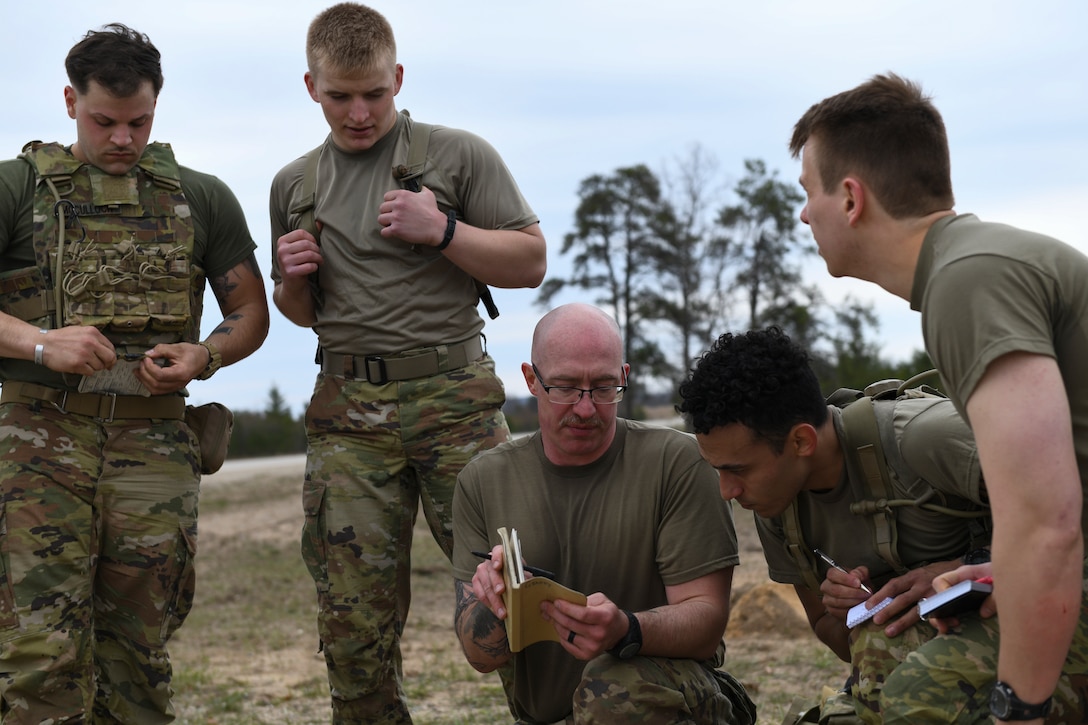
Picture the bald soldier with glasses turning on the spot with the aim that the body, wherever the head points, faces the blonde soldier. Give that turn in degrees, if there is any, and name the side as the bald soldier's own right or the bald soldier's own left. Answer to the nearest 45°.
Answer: approximately 135° to the bald soldier's own right

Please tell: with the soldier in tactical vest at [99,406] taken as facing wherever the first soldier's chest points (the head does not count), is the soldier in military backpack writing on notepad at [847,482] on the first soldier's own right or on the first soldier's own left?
on the first soldier's own left

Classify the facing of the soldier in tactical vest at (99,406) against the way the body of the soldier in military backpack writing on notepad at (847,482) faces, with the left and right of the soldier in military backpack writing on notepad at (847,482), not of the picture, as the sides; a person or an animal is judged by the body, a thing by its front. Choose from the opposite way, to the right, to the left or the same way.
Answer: to the left

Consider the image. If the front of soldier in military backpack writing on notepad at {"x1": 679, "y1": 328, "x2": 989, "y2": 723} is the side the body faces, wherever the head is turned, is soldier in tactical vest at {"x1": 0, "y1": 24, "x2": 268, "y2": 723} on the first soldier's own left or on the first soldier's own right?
on the first soldier's own right

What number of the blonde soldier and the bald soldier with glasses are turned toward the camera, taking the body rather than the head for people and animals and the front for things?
2

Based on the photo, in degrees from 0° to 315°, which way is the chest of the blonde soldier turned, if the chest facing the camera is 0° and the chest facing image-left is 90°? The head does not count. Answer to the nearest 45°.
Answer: approximately 0°

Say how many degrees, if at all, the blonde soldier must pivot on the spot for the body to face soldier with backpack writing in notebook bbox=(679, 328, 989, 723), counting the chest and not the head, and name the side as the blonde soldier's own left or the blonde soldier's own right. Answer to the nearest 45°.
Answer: approximately 45° to the blonde soldier's own left
